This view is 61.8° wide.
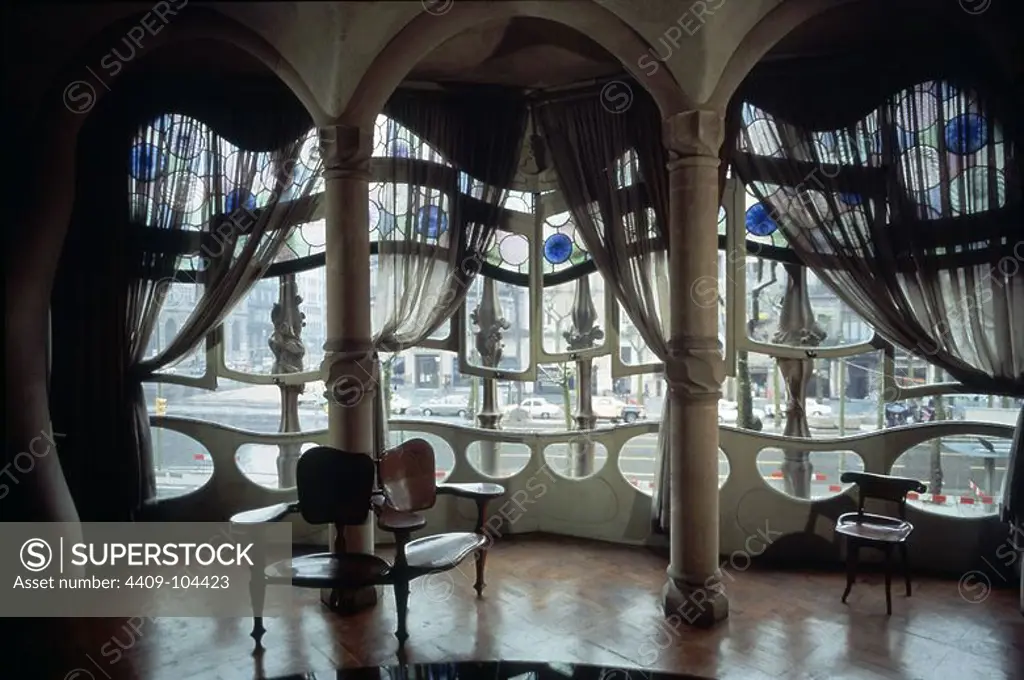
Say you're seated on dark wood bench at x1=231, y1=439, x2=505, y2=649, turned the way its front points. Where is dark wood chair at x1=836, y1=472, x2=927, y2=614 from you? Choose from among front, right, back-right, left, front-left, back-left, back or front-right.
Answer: front-left

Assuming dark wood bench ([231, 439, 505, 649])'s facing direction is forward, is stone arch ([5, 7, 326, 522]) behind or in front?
behind

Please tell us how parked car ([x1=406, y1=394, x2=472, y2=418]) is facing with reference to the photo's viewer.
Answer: facing to the left of the viewer

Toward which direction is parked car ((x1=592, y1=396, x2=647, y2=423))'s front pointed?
to the viewer's right

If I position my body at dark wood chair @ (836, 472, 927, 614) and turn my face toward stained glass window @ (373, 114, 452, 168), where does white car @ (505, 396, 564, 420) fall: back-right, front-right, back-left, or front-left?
front-right

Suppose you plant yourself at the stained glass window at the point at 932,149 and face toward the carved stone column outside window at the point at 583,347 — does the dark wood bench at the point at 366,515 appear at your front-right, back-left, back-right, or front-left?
front-left

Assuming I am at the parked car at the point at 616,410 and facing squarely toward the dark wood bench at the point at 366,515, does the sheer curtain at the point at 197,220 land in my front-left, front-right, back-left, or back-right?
front-right

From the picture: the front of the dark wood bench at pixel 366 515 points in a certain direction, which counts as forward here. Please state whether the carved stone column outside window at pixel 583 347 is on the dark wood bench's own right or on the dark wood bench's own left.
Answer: on the dark wood bench's own left

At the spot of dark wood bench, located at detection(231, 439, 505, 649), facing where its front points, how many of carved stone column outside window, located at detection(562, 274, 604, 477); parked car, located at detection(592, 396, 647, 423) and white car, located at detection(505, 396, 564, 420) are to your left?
3

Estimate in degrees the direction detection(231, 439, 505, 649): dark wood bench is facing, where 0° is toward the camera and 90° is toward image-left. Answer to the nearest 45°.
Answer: approximately 315°

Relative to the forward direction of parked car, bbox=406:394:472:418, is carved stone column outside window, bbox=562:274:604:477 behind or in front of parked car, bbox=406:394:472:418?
behind

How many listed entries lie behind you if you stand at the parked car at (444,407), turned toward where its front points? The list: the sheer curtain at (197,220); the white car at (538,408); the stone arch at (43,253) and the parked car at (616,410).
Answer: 2
